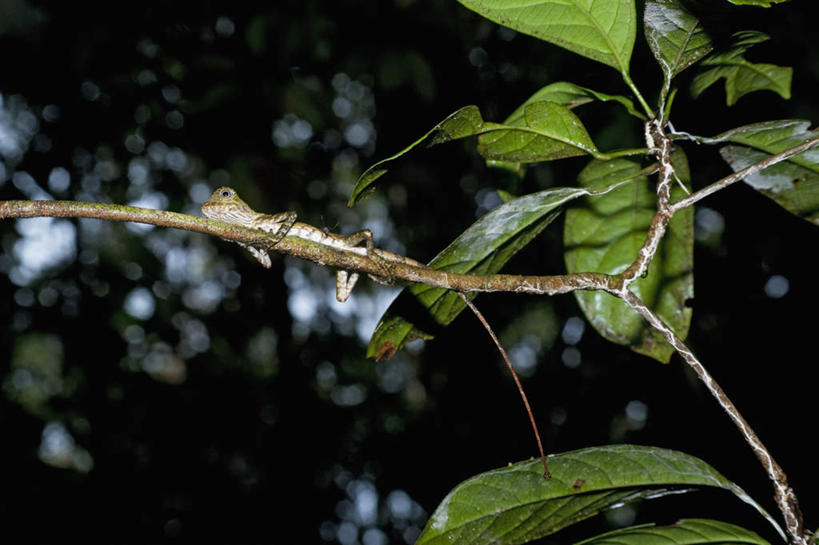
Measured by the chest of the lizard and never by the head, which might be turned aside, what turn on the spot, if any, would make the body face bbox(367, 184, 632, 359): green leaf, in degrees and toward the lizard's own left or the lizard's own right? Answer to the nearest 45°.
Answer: approximately 135° to the lizard's own left

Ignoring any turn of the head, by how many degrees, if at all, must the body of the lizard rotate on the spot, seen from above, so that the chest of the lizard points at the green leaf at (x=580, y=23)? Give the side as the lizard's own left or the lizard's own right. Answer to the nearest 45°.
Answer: approximately 135° to the lizard's own left

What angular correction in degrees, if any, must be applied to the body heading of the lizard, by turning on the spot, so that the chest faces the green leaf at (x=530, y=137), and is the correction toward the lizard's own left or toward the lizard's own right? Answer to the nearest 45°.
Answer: approximately 135° to the lizard's own left

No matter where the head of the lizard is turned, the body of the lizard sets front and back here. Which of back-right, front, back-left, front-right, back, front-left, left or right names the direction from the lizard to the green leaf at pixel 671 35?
back-left

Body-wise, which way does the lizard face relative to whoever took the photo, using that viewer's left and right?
facing to the left of the viewer

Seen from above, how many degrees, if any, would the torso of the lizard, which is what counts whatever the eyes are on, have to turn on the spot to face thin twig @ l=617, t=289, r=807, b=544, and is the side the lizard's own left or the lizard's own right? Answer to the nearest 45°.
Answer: approximately 135° to the lizard's own left

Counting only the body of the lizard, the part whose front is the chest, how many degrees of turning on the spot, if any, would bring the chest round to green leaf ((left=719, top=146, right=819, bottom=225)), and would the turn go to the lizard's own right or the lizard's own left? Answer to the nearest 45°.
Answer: approximately 135° to the lizard's own left
